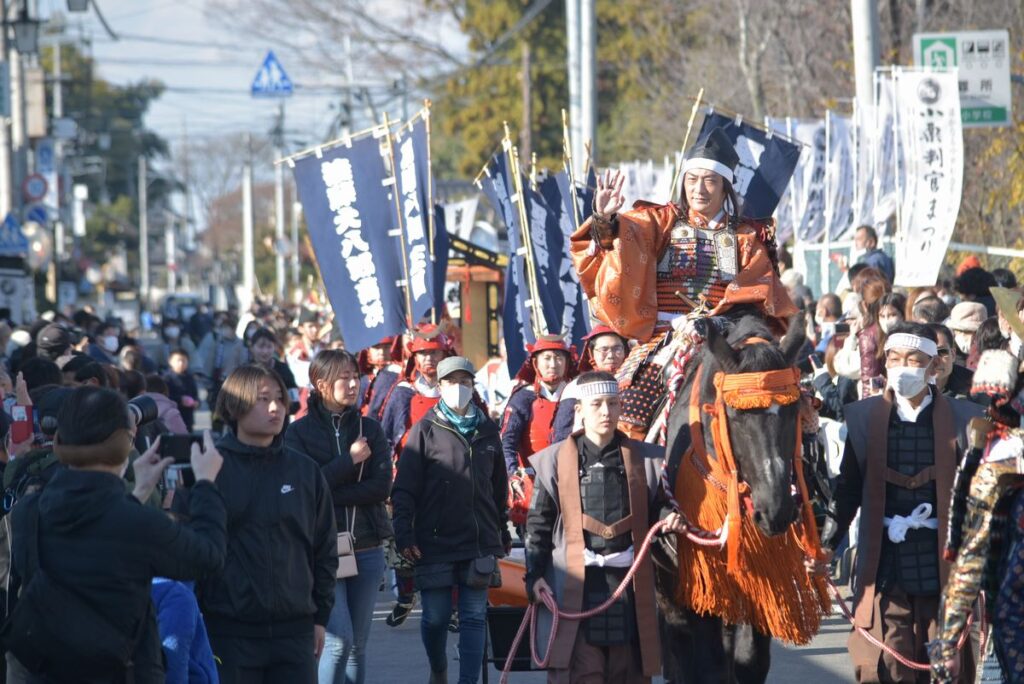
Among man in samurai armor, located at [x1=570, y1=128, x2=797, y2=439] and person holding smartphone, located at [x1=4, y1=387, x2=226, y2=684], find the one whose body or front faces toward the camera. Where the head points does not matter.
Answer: the man in samurai armor

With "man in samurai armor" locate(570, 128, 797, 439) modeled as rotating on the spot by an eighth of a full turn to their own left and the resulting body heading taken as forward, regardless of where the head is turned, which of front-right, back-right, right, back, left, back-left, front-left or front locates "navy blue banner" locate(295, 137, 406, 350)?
back

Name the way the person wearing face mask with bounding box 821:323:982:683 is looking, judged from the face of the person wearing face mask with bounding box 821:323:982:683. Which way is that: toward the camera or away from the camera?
toward the camera

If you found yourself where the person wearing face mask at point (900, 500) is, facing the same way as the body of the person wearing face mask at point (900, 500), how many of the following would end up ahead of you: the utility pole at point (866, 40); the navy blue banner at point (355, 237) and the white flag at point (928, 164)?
0

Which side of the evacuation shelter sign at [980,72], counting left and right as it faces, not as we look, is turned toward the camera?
front

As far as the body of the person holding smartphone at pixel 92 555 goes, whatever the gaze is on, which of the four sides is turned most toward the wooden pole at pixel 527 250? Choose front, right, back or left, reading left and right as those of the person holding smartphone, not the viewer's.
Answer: front

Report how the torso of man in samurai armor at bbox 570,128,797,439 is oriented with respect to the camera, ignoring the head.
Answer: toward the camera

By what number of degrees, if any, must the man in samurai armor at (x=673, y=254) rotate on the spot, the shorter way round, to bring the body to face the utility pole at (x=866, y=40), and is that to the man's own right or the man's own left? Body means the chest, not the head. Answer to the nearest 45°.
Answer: approximately 180°

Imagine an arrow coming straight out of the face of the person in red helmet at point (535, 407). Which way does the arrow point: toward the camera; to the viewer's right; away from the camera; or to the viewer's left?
toward the camera

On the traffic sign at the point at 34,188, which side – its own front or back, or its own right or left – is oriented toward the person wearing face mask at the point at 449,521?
front

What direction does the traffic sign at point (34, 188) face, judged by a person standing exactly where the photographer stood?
facing the viewer

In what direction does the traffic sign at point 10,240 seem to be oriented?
toward the camera

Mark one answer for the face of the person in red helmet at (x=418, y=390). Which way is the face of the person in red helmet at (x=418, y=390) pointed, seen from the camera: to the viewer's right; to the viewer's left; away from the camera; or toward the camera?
toward the camera

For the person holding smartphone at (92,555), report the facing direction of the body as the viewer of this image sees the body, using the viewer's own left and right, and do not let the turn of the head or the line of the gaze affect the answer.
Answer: facing away from the viewer and to the right of the viewer

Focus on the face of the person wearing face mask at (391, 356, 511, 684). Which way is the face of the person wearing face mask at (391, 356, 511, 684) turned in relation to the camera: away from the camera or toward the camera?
toward the camera

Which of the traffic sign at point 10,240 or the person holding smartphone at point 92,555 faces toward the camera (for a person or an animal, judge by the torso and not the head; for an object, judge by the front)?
the traffic sign
